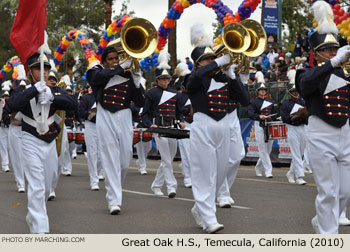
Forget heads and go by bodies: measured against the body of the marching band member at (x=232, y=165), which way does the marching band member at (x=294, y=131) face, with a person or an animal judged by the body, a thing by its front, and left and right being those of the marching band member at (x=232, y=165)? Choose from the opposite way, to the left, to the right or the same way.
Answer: the same way

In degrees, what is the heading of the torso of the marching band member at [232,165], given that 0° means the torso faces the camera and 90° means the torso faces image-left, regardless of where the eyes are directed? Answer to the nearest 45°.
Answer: approximately 315°

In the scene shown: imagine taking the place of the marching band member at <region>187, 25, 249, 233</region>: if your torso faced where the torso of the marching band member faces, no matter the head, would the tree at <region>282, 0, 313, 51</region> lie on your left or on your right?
on your left

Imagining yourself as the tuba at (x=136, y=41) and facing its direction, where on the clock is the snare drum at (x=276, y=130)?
The snare drum is roughly at 7 o'clock from the tuba.

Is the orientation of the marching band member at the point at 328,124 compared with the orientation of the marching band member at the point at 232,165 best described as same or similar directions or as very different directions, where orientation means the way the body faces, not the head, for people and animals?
same or similar directions

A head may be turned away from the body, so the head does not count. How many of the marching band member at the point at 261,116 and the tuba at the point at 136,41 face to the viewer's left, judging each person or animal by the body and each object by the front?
0

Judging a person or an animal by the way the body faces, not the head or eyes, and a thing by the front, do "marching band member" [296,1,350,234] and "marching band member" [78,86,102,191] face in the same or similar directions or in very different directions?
same or similar directions

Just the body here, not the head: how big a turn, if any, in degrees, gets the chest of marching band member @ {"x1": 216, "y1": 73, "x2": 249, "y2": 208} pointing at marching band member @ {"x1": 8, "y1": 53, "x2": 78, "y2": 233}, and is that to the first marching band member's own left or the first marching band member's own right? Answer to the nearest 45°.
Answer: approximately 90° to the first marching band member's own right

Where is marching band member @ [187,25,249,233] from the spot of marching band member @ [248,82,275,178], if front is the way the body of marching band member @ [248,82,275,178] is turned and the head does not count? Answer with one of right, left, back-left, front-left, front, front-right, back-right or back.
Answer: front-right

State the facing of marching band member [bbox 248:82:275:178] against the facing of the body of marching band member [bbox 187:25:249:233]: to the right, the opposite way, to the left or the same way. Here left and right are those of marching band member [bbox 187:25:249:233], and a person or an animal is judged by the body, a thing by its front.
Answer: the same way

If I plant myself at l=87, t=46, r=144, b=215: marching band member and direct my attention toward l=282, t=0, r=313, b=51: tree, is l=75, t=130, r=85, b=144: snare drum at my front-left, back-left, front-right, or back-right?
front-left

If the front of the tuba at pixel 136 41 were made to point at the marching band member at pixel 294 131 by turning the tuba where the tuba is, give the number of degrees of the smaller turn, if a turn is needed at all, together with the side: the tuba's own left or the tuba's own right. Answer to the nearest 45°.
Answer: approximately 135° to the tuba's own left

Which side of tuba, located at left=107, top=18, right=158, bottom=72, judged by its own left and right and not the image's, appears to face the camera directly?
front
